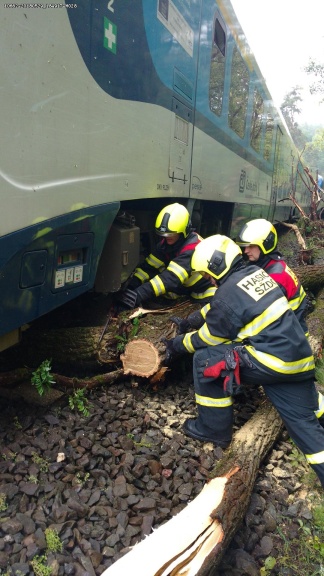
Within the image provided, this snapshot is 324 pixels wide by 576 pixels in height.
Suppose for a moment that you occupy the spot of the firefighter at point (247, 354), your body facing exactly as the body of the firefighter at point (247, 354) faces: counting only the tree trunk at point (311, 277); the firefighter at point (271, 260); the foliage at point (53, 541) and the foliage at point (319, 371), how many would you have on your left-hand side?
1

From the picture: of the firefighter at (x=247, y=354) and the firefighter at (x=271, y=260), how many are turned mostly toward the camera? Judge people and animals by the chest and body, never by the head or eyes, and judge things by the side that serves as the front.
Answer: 0

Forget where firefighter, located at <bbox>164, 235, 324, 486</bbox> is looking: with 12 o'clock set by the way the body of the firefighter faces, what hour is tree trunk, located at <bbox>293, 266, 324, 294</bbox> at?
The tree trunk is roughly at 2 o'clock from the firefighter.

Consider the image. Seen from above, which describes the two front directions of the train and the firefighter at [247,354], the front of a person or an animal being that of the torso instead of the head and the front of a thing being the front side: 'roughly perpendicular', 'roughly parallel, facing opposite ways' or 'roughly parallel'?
roughly perpendicular

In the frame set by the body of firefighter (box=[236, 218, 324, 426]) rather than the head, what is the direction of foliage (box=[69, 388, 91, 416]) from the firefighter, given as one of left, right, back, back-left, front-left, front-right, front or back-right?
front-left

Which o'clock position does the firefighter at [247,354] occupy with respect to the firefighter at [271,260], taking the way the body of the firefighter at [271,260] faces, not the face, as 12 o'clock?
the firefighter at [247,354] is roughly at 9 o'clock from the firefighter at [271,260].

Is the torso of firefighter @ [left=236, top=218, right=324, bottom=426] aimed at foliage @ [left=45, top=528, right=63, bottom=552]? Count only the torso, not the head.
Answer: no

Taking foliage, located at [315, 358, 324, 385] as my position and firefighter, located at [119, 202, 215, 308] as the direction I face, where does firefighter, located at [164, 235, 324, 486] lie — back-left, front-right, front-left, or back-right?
front-left

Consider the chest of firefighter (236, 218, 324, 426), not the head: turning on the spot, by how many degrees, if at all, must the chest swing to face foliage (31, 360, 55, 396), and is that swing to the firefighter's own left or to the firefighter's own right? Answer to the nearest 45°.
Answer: approximately 45° to the firefighter's own left

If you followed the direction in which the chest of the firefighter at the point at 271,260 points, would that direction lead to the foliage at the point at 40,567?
no

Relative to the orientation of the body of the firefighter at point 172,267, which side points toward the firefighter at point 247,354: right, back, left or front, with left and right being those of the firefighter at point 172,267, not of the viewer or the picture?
left

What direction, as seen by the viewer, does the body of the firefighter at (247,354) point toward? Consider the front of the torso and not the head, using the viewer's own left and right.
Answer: facing away from the viewer and to the left of the viewer

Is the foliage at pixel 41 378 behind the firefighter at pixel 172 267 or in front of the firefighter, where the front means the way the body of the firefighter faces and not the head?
in front

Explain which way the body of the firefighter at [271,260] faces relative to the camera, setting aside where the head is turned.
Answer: to the viewer's left

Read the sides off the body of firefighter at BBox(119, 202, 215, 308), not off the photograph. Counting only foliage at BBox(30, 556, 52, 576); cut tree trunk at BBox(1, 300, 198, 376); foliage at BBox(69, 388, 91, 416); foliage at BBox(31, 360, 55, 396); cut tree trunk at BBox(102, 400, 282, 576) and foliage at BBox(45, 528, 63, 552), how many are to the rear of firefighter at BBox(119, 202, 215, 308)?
0

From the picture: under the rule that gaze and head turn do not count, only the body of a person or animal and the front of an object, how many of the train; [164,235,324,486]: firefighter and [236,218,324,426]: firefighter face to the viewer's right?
0

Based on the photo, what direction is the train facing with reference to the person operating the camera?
facing the viewer and to the left of the viewer
